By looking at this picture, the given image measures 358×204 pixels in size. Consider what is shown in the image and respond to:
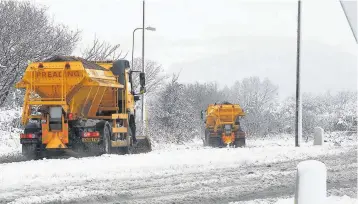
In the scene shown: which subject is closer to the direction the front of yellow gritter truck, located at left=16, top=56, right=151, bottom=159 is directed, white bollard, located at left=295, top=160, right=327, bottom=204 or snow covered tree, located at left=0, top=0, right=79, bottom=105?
the snow covered tree

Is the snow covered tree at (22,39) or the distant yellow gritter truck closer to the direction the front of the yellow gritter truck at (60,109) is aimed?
the distant yellow gritter truck

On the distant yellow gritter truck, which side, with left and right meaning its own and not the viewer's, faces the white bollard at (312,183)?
back

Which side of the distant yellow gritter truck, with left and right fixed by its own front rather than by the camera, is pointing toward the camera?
back

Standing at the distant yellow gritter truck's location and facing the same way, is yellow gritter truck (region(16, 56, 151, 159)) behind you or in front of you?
behind

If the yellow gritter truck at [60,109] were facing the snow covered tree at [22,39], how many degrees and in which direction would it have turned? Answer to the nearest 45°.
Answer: approximately 45° to its left

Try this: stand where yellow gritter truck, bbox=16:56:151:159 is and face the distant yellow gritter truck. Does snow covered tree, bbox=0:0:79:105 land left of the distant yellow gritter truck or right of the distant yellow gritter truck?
left

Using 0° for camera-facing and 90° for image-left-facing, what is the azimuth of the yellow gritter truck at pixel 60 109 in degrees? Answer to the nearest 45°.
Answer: approximately 225°

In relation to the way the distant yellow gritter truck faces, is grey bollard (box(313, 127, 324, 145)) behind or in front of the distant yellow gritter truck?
behind

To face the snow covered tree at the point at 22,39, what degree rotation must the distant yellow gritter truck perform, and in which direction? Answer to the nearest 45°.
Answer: approximately 90° to its left

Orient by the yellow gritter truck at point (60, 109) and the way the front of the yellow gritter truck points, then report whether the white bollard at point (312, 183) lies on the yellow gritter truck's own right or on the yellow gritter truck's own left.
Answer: on the yellow gritter truck's own right
